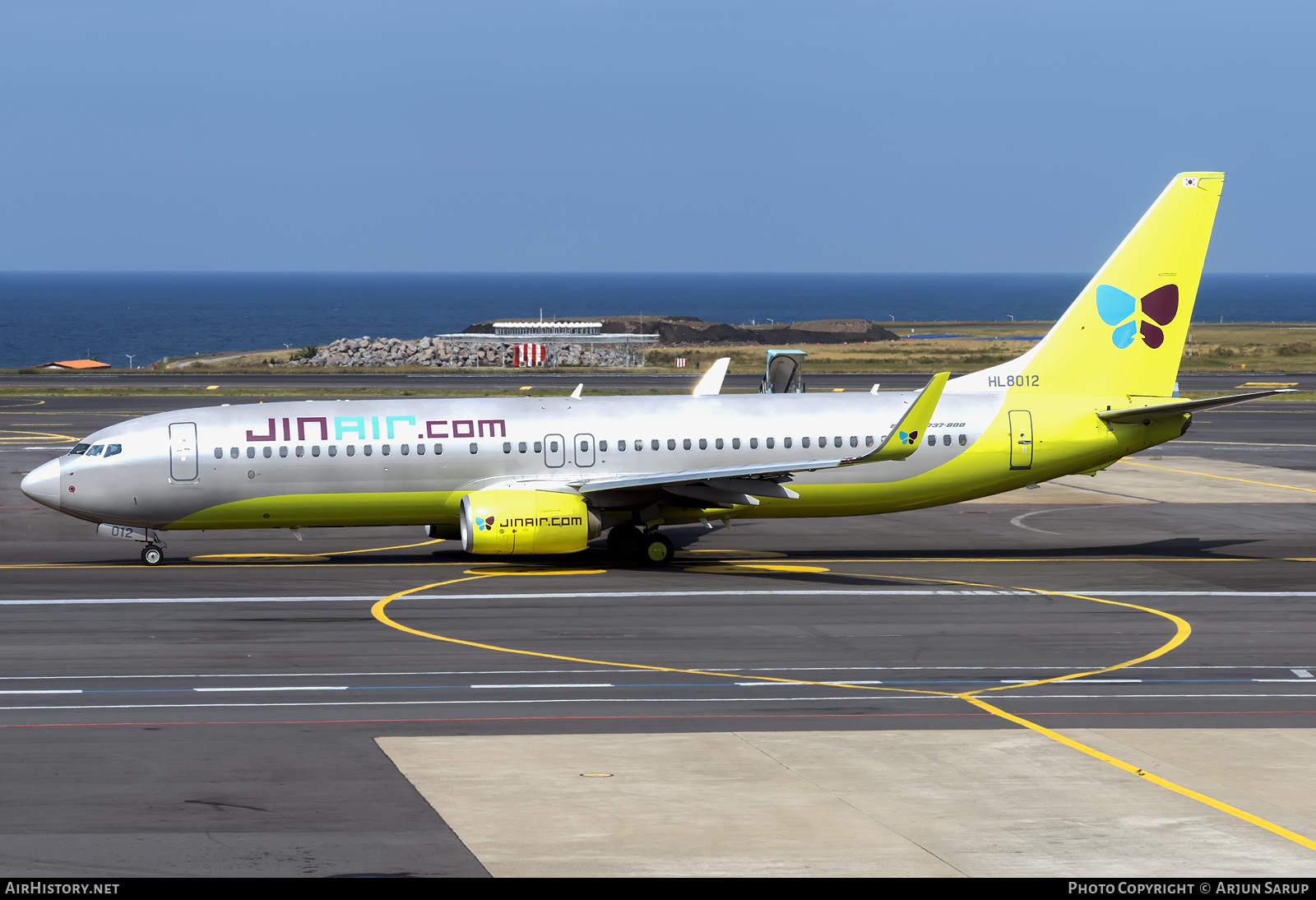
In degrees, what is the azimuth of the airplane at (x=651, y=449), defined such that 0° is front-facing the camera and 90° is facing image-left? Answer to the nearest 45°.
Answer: approximately 90°
